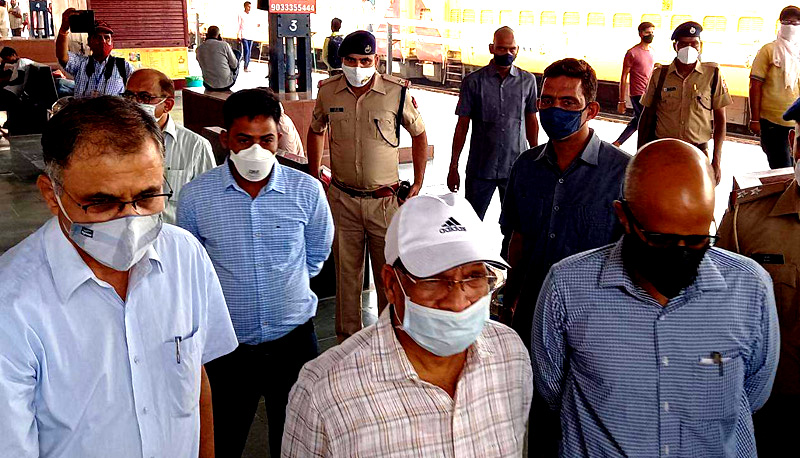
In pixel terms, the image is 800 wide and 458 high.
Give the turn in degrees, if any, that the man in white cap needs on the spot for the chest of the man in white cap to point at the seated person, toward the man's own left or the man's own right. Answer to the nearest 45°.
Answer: approximately 135° to the man's own left

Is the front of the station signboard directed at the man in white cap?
yes

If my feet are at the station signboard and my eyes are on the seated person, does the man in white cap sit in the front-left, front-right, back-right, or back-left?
back-left

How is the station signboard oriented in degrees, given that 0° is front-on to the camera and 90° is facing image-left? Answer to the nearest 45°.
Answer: approximately 0°

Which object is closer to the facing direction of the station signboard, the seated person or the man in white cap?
the man in white cap
